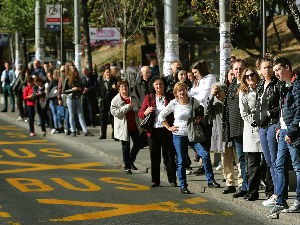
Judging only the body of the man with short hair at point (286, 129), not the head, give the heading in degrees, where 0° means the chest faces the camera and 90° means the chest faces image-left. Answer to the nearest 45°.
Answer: approximately 45°

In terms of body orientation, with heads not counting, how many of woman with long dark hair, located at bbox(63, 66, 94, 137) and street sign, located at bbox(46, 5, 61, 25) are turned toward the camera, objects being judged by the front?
2

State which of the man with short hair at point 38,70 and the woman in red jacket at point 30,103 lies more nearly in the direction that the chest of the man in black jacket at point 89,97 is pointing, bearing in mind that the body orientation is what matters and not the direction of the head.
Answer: the woman in red jacket

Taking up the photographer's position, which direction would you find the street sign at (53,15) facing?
facing the viewer

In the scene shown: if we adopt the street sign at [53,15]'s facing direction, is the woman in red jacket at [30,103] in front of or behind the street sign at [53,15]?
in front

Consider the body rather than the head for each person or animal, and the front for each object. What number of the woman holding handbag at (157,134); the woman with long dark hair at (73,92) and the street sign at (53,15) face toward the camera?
3

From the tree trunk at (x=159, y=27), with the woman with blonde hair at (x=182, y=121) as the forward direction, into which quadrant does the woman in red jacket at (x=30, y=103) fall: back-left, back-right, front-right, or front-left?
front-right

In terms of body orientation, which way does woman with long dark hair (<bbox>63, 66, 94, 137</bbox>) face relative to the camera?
toward the camera

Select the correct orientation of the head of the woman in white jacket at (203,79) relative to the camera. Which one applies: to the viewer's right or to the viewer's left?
to the viewer's left
